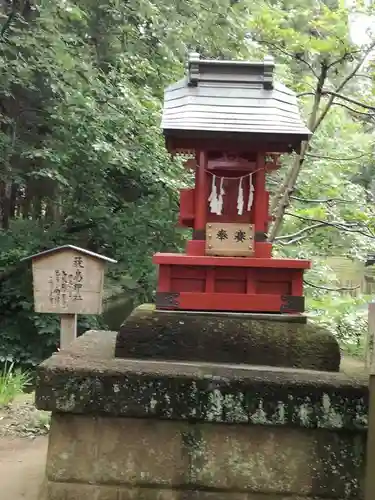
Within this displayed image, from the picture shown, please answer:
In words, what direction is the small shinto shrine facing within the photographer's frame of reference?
facing the viewer

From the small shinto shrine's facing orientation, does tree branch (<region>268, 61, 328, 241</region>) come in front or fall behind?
behind
